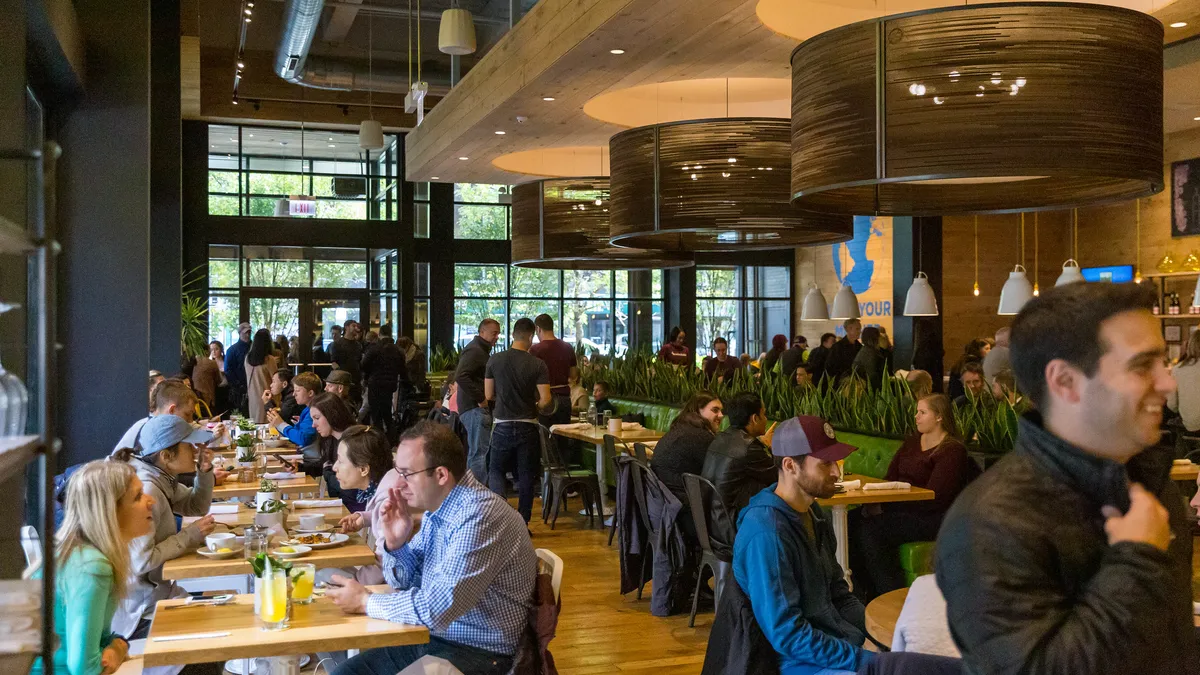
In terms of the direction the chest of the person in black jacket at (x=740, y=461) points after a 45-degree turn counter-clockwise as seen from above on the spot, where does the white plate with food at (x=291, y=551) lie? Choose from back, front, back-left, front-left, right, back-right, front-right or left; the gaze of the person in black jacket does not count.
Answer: back-left

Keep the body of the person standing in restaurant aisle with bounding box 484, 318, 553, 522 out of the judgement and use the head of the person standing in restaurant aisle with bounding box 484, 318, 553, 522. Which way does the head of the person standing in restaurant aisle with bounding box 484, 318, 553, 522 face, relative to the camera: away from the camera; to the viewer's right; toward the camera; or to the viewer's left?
away from the camera

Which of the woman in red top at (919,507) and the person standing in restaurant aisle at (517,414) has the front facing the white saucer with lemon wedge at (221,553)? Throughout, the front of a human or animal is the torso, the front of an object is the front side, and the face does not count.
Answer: the woman in red top

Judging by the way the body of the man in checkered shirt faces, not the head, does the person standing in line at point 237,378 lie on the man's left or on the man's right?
on the man's right

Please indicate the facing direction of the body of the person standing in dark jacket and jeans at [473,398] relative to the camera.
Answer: to the viewer's right

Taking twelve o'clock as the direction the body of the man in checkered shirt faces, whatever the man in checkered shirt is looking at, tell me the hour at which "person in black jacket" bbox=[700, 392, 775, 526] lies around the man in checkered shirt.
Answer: The person in black jacket is roughly at 4 o'clock from the man in checkered shirt.

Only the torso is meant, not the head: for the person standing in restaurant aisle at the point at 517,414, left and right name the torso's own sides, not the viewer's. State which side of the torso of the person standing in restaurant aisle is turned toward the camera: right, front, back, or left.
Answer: back

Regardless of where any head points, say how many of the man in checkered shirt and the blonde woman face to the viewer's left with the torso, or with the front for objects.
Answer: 1

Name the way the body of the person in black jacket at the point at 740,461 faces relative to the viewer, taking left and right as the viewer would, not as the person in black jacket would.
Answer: facing away from the viewer and to the right of the viewer

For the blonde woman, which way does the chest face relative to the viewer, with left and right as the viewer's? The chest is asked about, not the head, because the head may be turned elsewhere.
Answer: facing to the right of the viewer

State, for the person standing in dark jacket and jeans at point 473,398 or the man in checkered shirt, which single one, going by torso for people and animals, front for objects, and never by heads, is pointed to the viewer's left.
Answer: the man in checkered shirt

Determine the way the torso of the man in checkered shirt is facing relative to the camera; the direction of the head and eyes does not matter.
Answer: to the viewer's left

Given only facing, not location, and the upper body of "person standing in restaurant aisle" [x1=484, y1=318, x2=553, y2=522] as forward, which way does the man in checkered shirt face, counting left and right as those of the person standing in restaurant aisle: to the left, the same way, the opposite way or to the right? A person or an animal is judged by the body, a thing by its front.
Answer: to the left
